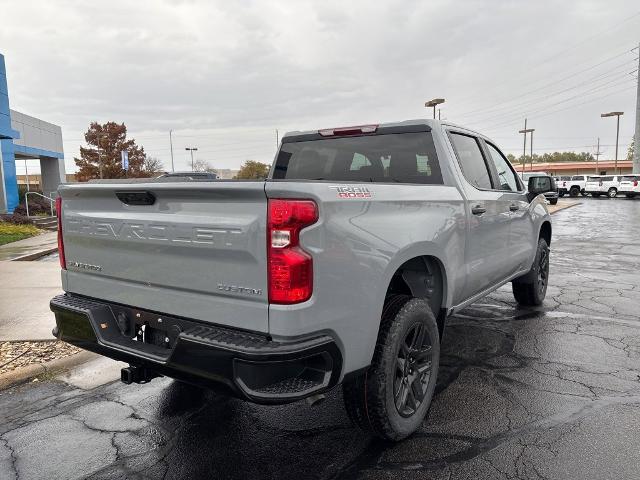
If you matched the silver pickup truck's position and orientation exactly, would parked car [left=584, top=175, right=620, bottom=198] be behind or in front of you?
in front

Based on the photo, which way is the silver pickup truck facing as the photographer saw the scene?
facing away from the viewer and to the right of the viewer

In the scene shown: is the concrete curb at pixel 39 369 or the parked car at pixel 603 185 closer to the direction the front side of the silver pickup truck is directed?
the parked car

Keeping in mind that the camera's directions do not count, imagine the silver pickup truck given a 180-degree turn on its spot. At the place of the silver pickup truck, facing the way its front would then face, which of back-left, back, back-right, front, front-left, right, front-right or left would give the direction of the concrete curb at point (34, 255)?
right

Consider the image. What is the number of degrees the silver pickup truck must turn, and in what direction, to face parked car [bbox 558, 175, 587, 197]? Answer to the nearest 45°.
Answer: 0° — it already faces it

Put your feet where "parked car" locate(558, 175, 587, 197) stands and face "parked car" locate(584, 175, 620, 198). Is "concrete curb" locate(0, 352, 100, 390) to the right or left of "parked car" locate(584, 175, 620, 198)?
right
